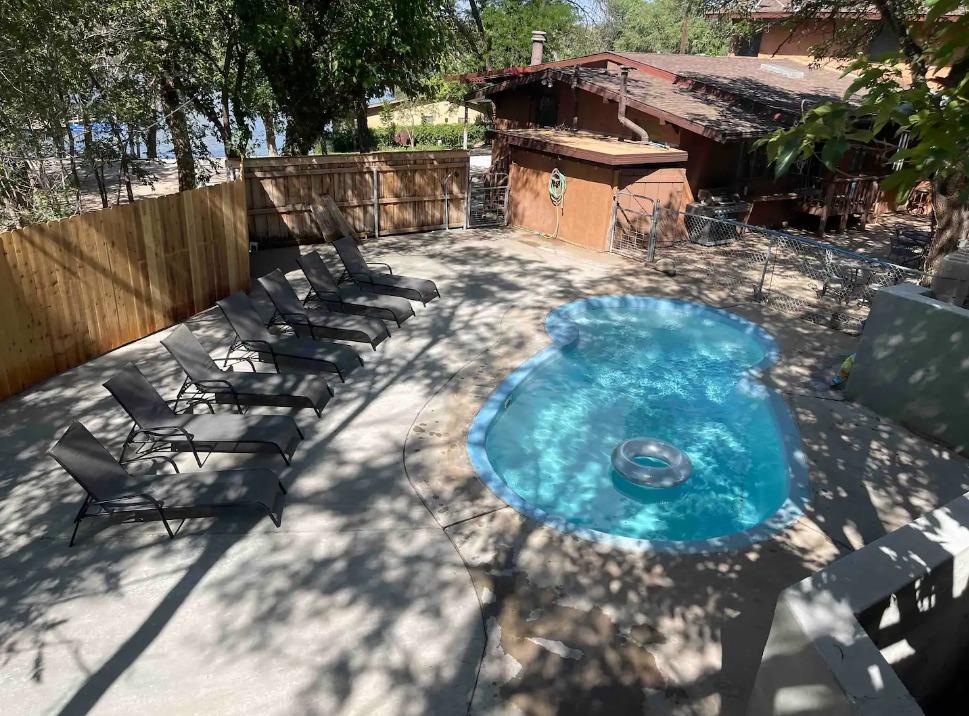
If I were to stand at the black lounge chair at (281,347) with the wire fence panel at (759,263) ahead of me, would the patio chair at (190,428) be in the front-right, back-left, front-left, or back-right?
back-right

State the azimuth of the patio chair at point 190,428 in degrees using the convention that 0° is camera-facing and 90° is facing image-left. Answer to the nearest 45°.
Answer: approximately 270°

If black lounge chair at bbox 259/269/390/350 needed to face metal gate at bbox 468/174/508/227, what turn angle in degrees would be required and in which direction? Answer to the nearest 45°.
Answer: approximately 90° to its left

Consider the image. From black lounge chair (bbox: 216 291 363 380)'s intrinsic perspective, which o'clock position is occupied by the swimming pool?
The swimming pool is roughly at 11 o'clock from the black lounge chair.

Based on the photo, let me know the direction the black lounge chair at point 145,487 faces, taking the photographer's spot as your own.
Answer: facing to the right of the viewer

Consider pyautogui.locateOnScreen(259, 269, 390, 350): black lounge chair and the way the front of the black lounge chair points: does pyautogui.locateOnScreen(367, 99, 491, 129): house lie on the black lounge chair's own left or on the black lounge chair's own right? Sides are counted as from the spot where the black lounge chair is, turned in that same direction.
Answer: on the black lounge chair's own left

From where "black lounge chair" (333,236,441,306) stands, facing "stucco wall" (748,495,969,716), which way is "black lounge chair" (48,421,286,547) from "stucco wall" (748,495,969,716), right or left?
right

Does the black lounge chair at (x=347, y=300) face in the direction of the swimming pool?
yes

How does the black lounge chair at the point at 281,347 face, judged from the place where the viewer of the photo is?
facing the viewer and to the right of the viewer
